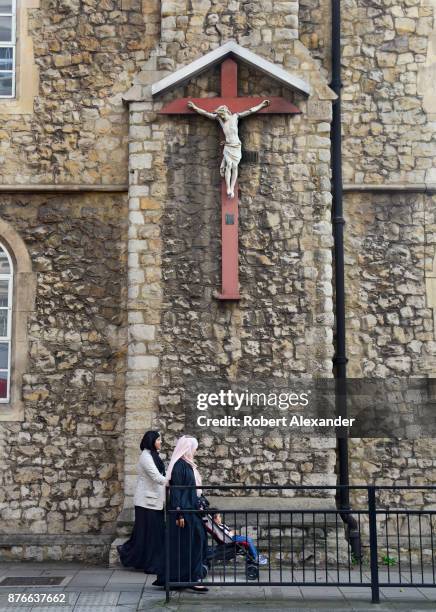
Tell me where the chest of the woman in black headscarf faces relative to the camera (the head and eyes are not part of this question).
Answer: to the viewer's right

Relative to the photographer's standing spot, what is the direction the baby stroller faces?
facing to the right of the viewer

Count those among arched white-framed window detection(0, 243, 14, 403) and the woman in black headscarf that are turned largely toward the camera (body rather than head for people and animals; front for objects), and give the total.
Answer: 1

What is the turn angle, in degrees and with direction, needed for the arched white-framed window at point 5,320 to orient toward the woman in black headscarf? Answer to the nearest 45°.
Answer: approximately 45° to its left

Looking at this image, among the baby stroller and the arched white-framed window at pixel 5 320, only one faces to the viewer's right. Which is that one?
the baby stroller

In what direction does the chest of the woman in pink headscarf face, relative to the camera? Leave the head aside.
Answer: to the viewer's right

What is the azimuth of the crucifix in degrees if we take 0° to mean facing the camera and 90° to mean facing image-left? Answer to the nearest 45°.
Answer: approximately 0°

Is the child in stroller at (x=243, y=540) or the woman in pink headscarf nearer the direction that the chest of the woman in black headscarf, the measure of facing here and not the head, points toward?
the child in stroller

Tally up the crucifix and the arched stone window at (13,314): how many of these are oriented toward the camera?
2

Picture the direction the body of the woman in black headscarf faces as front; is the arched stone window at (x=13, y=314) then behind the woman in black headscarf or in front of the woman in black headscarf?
behind

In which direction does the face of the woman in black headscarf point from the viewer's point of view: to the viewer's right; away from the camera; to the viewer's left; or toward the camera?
to the viewer's right

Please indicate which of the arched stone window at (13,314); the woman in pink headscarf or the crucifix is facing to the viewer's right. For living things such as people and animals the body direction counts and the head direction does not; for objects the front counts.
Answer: the woman in pink headscarf
